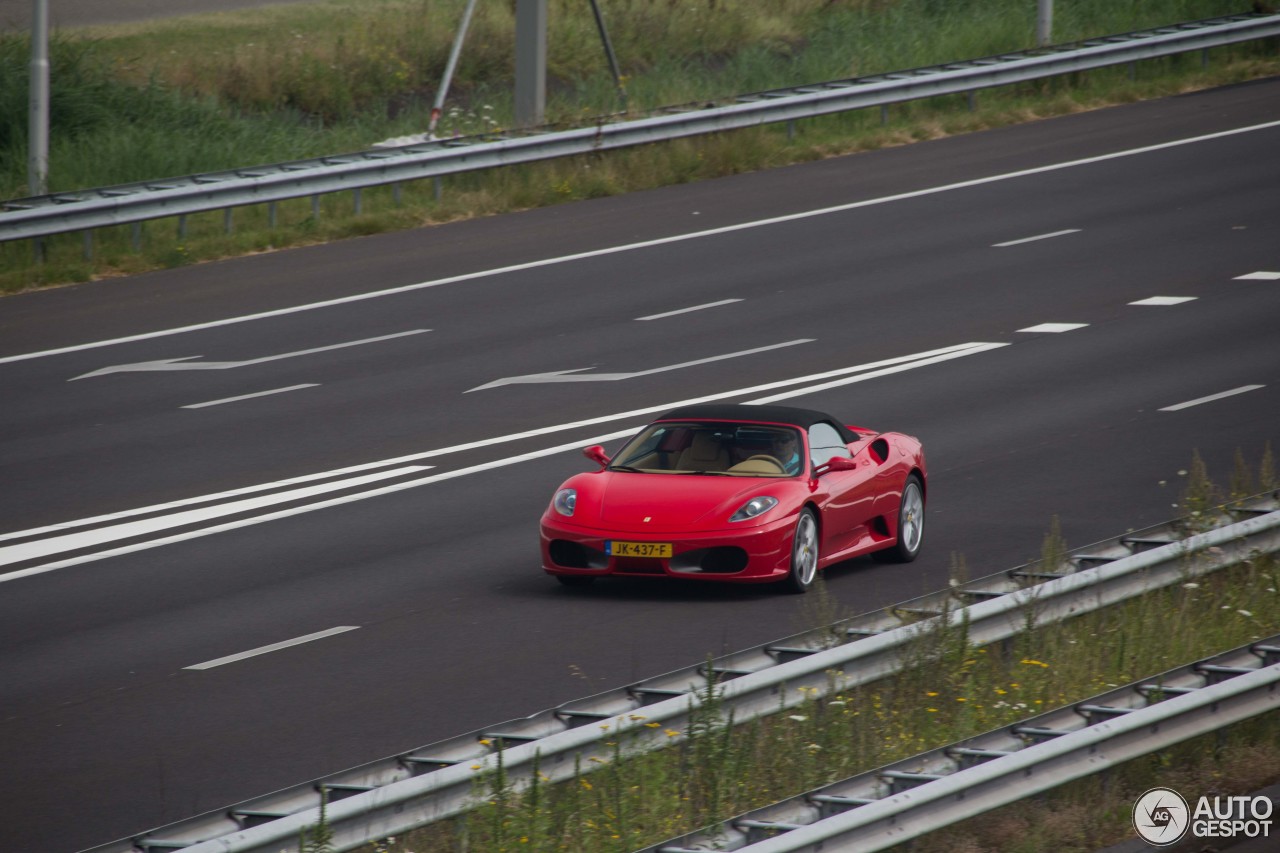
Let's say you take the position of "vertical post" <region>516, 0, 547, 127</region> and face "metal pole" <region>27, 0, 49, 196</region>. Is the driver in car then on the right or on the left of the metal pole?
left

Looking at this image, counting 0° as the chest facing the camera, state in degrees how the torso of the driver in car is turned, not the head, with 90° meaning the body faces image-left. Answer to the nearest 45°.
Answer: approximately 45°

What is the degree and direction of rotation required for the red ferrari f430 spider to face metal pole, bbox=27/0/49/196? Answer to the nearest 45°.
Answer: approximately 90° to its right

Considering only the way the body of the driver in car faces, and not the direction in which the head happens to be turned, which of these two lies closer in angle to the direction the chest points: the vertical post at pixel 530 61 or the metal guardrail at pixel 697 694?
the metal guardrail

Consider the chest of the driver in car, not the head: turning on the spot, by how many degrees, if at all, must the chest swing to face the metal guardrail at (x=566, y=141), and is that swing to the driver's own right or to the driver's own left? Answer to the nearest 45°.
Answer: approximately 135° to the driver's own right

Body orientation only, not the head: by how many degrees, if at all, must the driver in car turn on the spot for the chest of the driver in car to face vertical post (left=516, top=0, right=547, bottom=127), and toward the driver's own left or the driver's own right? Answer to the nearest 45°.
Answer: approximately 135° to the driver's own right

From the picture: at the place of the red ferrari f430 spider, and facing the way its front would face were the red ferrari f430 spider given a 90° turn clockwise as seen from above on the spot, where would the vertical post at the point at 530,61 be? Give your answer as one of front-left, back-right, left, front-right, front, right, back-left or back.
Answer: front-right

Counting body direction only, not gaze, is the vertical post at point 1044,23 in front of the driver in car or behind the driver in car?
behind

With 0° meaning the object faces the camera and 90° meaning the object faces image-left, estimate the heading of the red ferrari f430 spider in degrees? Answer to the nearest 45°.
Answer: approximately 45°

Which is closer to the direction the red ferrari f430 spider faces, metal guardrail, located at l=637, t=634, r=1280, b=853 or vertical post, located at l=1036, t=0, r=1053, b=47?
the metal guardrail

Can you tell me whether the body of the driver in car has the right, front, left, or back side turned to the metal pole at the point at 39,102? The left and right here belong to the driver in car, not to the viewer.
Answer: right

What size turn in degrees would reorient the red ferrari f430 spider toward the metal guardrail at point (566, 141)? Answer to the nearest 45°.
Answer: approximately 135° to its right
